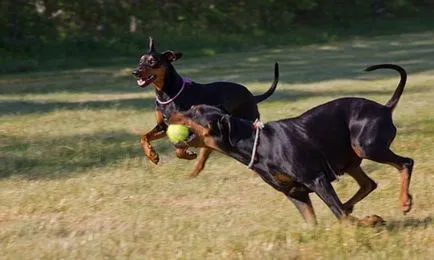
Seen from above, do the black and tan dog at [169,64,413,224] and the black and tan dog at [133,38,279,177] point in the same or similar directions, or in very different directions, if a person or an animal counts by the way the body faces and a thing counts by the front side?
same or similar directions

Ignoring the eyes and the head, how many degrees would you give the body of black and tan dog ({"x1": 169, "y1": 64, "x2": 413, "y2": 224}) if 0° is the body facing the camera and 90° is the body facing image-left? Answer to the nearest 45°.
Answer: approximately 90°

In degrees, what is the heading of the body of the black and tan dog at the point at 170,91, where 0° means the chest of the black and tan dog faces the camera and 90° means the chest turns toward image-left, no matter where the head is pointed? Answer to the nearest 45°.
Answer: approximately 90°

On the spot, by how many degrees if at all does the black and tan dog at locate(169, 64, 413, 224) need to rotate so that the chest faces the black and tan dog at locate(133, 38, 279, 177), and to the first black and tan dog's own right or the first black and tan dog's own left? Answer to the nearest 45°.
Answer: approximately 45° to the first black and tan dog's own right

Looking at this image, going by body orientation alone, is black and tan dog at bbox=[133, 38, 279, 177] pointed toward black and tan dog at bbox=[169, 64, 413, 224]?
no
